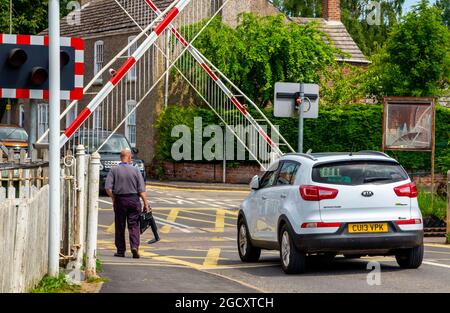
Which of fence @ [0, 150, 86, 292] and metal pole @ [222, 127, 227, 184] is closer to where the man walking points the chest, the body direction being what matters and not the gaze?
the metal pole

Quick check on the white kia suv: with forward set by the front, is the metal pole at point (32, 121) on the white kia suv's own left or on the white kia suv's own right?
on the white kia suv's own left

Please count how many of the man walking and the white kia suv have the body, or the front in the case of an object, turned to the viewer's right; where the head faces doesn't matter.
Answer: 0

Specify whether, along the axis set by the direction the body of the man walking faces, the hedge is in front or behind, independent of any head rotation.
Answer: in front

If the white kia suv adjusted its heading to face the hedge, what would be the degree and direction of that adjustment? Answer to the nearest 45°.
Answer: approximately 45° to its right

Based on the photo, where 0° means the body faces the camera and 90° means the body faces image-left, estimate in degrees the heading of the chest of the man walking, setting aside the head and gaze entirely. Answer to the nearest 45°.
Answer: approximately 180°

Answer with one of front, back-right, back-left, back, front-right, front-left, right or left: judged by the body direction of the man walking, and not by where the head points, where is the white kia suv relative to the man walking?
back-right

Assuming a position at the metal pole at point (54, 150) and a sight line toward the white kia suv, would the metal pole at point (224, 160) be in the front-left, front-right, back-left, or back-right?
front-left

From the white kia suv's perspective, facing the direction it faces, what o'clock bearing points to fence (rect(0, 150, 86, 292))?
The fence is roughly at 9 o'clock from the white kia suv.

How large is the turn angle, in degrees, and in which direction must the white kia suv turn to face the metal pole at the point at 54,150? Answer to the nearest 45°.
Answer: approximately 90° to its left

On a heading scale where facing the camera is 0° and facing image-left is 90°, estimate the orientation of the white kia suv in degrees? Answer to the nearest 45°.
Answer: approximately 135°

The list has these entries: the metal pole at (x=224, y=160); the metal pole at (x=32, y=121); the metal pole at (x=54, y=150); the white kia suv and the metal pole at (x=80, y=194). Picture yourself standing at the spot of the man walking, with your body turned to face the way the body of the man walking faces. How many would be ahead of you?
1
